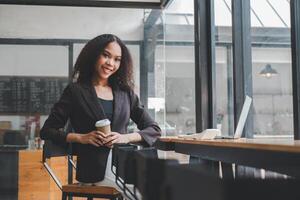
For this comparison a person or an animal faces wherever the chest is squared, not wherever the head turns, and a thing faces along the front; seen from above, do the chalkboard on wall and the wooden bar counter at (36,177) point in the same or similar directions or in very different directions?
same or similar directions

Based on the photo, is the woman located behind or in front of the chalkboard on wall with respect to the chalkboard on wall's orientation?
in front

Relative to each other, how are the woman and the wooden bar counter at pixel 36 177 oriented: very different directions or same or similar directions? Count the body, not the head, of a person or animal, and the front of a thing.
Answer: same or similar directions

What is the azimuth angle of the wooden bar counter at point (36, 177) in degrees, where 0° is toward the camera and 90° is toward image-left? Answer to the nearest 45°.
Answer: approximately 0°

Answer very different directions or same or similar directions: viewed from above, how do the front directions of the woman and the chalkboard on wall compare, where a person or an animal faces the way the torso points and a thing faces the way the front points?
same or similar directions

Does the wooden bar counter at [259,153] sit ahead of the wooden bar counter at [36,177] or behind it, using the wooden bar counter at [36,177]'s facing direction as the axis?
ahead

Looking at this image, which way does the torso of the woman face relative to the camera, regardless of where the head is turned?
toward the camera

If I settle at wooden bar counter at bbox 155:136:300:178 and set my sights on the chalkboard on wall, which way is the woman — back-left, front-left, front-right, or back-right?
front-left

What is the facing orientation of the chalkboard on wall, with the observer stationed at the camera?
facing the viewer

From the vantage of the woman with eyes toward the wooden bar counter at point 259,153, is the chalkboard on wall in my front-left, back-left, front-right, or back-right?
back-left

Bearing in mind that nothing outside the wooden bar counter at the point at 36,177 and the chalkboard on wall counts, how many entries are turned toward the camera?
2

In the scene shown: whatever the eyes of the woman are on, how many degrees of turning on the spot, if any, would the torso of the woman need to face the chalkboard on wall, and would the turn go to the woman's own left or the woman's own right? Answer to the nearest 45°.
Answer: approximately 180°

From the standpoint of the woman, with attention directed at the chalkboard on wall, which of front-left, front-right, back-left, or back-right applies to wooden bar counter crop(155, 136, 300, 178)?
back-right

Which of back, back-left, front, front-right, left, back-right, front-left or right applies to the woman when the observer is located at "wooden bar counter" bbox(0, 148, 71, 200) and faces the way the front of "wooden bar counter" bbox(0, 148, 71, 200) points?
front
